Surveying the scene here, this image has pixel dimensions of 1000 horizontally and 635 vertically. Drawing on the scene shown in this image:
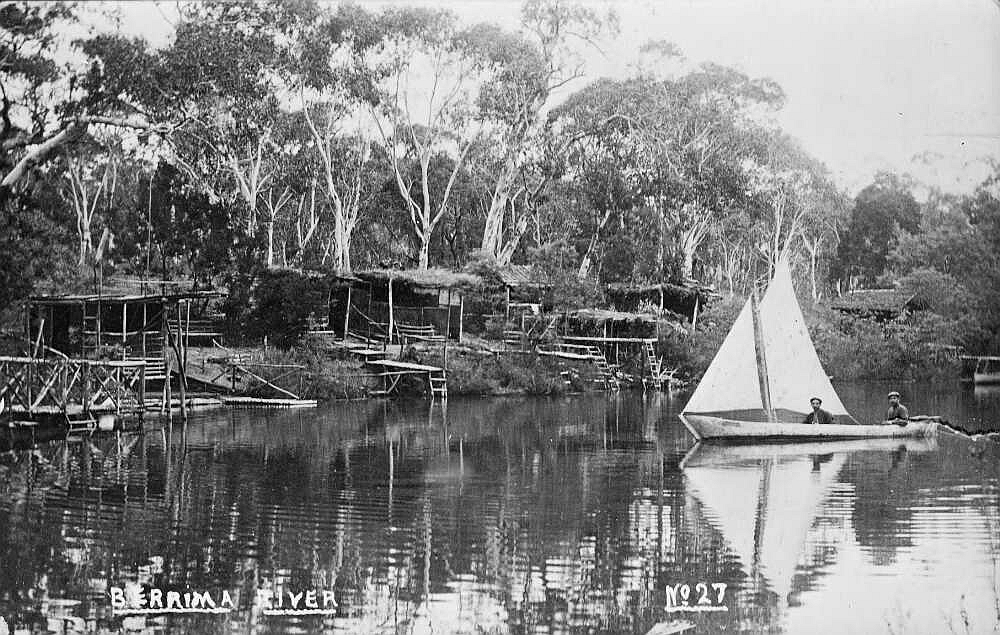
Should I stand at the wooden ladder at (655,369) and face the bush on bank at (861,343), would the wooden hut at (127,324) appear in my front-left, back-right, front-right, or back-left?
back-right

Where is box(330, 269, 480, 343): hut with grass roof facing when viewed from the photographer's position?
facing the viewer

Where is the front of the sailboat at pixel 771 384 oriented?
to the viewer's left

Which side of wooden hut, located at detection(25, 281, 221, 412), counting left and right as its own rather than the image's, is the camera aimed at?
front

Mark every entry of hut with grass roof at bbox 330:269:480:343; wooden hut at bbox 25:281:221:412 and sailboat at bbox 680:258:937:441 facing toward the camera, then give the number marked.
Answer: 2

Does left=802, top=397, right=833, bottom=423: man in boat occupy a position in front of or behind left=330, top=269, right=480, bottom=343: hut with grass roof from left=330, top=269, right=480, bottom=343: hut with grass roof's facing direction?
in front

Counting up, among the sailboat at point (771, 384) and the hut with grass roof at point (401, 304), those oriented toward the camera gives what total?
1

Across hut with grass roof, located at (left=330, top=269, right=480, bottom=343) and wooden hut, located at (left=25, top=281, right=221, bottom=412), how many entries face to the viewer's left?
0

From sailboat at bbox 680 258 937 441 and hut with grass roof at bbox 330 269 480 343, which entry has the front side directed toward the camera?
the hut with grass roof

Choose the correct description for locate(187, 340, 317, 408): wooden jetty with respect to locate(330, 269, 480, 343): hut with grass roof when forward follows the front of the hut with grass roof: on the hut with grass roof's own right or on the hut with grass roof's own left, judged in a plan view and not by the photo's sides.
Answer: on the hut with grass roof's own right

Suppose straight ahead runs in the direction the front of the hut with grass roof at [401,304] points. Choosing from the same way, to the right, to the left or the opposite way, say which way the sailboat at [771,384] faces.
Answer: to the right

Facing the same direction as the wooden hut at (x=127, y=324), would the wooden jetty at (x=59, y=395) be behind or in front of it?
in front

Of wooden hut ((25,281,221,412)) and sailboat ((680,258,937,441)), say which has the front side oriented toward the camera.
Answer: the wooden hut

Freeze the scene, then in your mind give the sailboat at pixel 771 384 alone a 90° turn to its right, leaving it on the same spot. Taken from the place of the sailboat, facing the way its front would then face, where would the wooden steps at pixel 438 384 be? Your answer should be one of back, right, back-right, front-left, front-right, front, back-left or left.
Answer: front-left

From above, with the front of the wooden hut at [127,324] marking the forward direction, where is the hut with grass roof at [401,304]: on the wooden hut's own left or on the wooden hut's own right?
on the wooden hut's own left

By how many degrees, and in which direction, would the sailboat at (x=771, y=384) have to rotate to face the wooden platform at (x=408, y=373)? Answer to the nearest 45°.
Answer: approximately 45° to its right
